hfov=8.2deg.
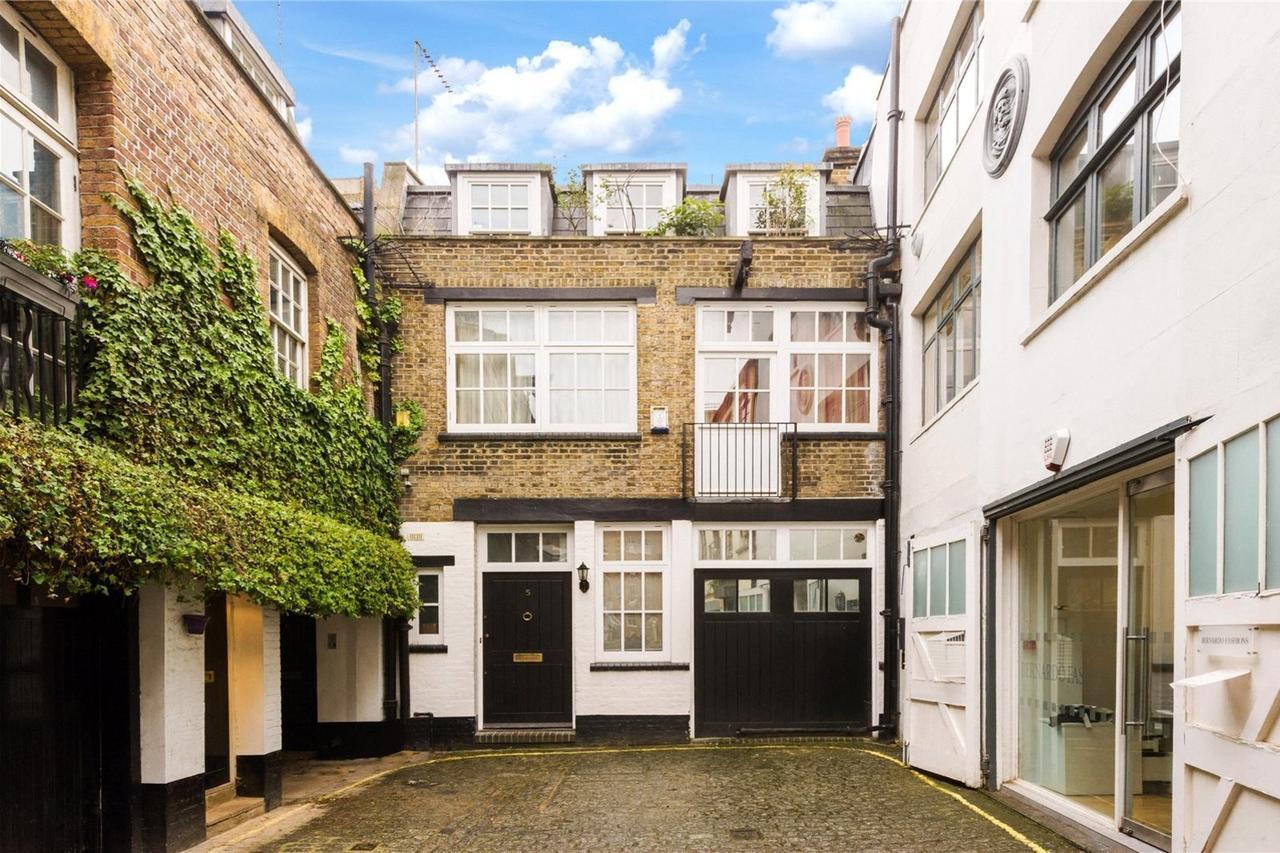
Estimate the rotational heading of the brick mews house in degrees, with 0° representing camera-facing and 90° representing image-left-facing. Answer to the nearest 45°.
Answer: approximately 0°
